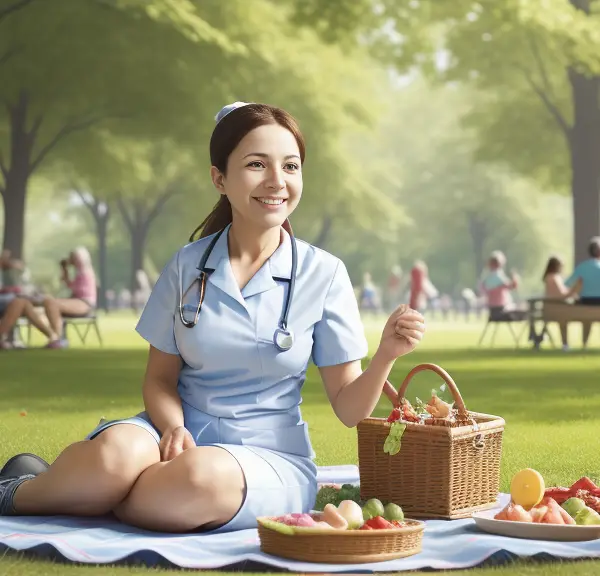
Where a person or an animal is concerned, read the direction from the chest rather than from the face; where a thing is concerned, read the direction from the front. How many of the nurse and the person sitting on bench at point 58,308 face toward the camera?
1

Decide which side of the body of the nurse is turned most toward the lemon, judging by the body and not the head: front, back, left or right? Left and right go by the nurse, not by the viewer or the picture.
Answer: left

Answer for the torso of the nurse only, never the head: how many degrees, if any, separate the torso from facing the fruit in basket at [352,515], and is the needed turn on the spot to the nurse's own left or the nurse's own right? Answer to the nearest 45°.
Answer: approximately 45° to the nurse's own left

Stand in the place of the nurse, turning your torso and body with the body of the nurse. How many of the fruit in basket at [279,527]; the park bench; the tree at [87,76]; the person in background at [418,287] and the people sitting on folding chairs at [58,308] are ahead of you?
1

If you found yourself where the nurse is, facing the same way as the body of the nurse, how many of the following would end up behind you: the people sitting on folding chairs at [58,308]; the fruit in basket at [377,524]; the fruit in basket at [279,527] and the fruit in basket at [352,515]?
1

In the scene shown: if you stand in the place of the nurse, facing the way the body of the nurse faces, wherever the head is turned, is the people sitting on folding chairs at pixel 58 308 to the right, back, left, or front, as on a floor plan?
back

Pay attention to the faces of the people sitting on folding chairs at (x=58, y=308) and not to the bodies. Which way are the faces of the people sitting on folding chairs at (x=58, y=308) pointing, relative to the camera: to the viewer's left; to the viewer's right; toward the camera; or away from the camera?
to the viewer's left

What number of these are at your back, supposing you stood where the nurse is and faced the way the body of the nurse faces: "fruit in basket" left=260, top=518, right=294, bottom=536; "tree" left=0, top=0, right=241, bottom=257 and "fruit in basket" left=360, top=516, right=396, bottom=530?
1

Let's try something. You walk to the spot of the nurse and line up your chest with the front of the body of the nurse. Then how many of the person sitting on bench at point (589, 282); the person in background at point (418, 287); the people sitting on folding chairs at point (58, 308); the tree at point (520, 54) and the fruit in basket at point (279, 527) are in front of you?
1

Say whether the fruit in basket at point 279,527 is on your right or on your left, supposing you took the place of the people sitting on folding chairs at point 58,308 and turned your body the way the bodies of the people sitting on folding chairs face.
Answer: on your left

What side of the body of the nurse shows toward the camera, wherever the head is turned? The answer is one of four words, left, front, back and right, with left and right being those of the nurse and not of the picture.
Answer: front

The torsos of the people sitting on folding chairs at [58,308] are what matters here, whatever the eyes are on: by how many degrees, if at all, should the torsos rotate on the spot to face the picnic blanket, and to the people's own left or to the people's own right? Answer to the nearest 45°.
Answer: approximately 90° to the people's own left

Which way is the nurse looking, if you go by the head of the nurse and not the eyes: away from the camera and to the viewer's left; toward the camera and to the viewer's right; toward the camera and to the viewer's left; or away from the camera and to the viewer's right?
toward the camera and to the viewer's right

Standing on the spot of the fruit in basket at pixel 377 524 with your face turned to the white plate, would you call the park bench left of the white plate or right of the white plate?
left

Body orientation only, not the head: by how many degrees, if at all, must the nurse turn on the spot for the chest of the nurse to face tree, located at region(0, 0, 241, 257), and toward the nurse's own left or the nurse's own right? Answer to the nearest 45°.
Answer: approximately 180°
